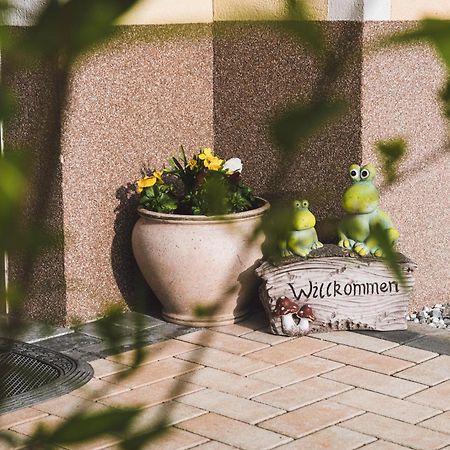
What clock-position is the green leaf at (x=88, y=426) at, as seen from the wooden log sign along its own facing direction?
The green leaf is roughly at 12 o'clock from the wooden log sign.

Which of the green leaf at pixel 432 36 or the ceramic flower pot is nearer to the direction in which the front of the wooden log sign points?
the green leaf

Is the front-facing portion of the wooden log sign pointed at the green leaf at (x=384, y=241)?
yes

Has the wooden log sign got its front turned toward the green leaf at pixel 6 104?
yes

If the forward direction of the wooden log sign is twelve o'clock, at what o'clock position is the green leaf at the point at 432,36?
The green leaf is roughly at 12 o'clock from the wooden log sign.

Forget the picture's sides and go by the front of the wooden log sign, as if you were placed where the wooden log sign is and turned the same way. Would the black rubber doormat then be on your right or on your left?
on your right

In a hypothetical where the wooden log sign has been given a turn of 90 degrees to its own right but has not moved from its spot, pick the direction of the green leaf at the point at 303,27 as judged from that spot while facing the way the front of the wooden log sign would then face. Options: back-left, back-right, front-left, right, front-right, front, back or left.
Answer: left

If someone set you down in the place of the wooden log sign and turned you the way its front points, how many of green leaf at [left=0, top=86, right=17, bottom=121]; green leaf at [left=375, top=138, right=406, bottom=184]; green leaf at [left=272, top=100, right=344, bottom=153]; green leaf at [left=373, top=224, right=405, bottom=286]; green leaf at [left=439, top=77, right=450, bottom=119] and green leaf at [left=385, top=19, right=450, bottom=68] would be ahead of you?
6

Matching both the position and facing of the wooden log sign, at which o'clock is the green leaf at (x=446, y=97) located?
The green leaf is roughly at 12 o'clock from the wooden log sign.

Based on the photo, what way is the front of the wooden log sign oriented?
toward the camera

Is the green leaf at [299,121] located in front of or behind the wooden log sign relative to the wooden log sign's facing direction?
in front

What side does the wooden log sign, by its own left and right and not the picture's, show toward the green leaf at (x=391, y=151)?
front
